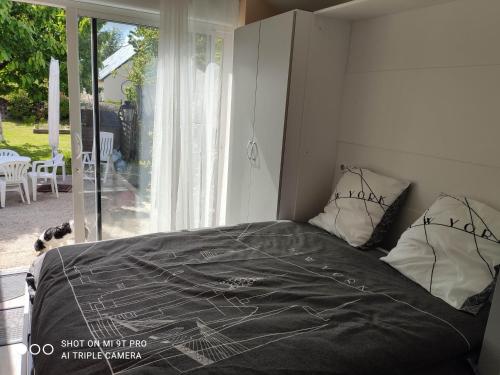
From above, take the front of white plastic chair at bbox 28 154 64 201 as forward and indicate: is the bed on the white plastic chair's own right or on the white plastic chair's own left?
on the white plastic chair's own left

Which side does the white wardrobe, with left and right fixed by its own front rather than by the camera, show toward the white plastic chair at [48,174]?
right

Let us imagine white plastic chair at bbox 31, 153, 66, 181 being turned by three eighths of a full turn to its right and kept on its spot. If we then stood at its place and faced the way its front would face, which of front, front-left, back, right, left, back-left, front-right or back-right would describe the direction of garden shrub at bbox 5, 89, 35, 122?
front-left

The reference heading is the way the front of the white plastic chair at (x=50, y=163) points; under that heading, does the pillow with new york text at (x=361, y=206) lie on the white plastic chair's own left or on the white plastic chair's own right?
on the white plastic chair's own left

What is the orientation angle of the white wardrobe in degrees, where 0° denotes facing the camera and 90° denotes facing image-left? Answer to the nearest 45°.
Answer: approximately 45°

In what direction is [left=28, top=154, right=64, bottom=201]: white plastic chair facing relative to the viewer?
to the viewer's left

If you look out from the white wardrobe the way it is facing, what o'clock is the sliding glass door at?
The sliding glass door is roughly at 2 o'clock from the white wardrobe.
